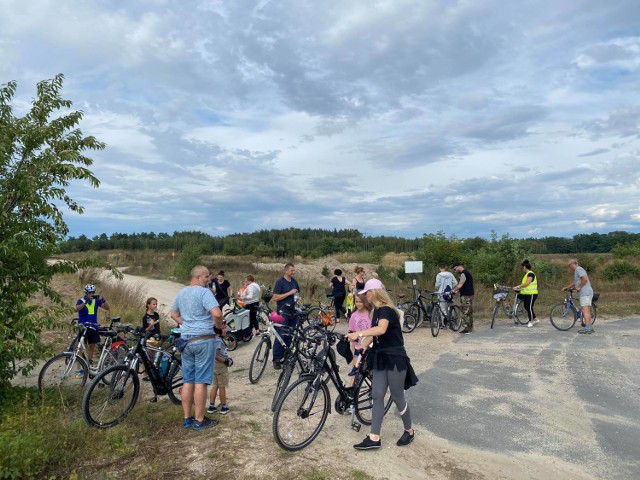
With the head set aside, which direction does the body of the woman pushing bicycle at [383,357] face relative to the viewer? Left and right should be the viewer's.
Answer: facing to the left of the viewer

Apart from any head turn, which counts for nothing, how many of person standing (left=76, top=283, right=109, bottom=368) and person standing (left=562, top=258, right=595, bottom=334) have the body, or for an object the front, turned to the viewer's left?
1

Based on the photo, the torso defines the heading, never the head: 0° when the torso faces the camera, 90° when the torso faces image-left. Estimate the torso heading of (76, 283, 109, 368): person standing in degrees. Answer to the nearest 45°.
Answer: approximately 0°

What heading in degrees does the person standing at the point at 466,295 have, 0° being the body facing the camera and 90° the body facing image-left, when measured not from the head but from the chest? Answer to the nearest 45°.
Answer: approximately 90°

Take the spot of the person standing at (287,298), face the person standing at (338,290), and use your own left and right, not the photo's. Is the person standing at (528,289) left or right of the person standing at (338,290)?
right

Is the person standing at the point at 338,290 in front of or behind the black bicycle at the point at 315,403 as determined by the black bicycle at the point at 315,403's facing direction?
behind
